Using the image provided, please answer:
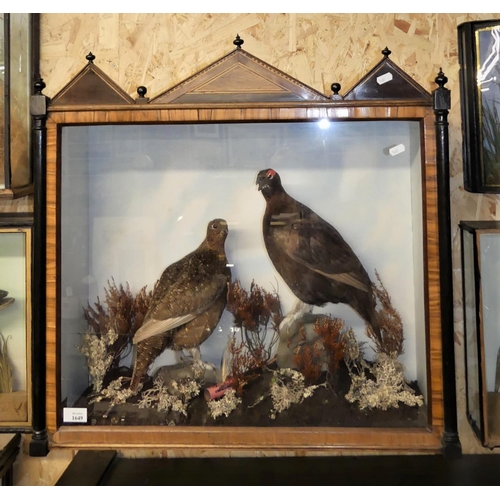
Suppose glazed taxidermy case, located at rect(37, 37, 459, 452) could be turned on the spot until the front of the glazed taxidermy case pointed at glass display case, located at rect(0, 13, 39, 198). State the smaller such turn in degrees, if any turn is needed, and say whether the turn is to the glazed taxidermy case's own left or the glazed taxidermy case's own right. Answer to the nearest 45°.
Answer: approximately 90° to the glazed taxidermy case's own right

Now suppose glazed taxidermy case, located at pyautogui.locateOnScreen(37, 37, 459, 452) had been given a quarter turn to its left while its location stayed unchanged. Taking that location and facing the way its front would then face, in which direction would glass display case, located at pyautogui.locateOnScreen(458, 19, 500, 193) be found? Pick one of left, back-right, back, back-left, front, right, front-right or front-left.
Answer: front

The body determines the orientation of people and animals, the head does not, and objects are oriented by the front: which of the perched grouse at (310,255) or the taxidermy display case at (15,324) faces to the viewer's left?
the perched grouse

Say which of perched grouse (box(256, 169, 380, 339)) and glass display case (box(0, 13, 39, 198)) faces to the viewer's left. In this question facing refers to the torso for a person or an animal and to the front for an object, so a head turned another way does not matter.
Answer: the perched grouse

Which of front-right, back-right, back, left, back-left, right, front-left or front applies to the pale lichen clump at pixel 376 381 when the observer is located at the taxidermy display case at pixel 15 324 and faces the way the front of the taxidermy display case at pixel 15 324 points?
front-left

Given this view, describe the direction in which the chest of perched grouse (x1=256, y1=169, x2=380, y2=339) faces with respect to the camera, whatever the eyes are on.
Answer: to the viewer's left

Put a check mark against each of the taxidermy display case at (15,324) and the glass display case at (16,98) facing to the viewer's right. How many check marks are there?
0

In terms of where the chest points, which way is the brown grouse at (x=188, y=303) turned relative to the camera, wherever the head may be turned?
to the viewer's right

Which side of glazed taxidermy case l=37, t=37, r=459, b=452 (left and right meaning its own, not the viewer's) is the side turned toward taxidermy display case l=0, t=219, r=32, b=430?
right

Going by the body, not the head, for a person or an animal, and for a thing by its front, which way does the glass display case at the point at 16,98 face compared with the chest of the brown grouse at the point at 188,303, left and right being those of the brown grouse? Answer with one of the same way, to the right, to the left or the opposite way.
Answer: to the right
